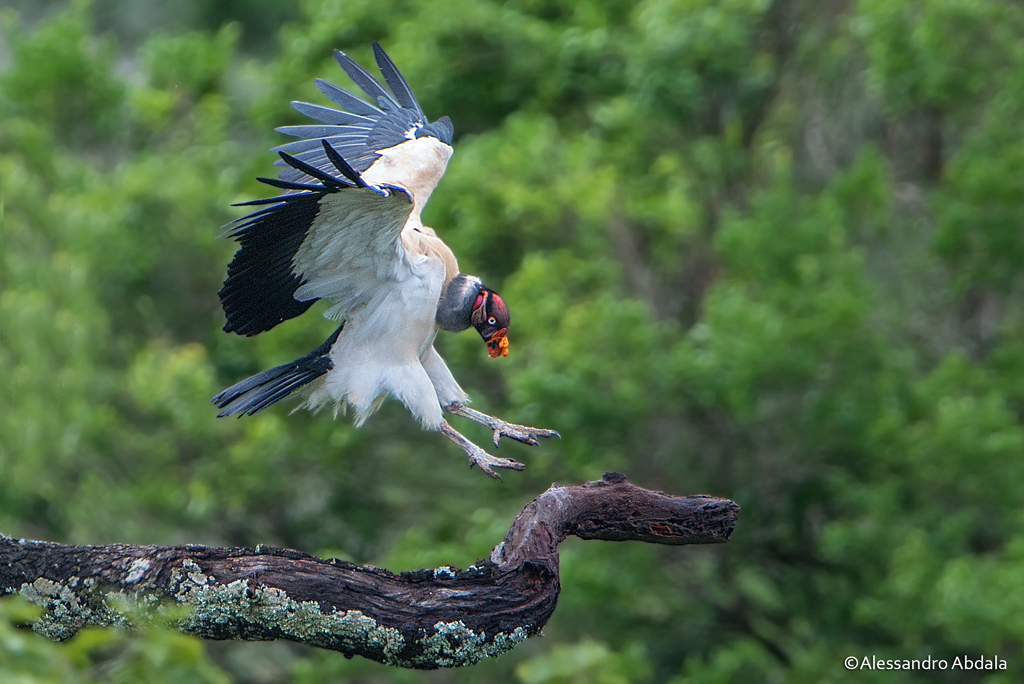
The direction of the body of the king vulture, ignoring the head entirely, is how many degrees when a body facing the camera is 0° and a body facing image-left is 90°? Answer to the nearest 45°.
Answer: approximately 270°
